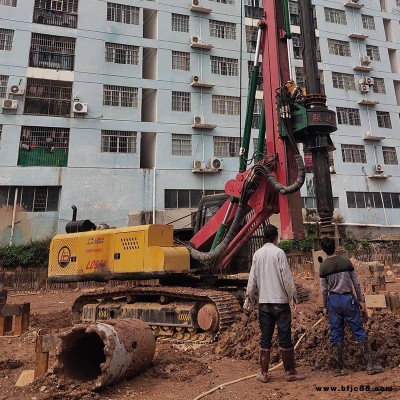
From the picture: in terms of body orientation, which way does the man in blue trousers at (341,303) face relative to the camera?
away from the camera

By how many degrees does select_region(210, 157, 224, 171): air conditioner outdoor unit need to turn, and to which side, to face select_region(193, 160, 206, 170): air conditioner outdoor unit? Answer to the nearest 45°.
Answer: approximately 90° to its right

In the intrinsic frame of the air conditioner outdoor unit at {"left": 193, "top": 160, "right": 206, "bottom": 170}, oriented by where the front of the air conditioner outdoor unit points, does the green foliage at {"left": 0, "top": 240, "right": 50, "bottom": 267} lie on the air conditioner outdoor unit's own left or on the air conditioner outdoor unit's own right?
on the air conditioner outdoor unit's own right

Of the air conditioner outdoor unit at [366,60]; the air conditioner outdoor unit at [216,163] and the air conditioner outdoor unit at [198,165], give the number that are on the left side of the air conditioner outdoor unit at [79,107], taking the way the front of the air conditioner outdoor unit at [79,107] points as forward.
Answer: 3

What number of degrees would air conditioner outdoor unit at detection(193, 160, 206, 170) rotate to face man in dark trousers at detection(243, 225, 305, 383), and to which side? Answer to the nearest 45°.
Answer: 0° — it already faces them

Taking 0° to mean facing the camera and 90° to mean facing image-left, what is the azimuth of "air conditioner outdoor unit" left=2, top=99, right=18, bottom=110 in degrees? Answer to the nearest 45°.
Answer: approximately 0°

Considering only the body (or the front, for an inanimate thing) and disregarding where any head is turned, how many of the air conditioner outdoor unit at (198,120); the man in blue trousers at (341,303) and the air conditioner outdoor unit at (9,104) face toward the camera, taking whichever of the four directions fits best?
2

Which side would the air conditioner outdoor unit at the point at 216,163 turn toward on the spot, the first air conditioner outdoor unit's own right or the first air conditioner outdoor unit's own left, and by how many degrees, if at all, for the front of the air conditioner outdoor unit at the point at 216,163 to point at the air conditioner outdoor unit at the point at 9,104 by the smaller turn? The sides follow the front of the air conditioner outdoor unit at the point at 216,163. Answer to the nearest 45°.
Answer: approximately 90° to the first air conditioner outdoor unit's own right

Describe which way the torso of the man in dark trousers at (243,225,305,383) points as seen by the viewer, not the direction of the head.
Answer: away from the camera

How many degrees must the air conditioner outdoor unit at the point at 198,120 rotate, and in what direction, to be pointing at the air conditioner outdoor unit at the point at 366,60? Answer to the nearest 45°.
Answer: approximately 90° to its left
